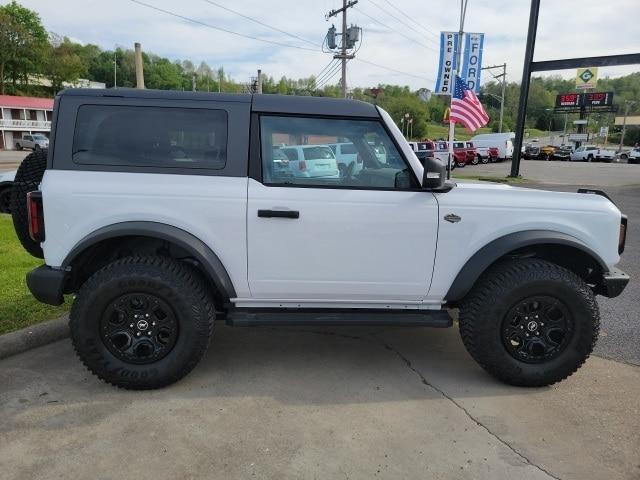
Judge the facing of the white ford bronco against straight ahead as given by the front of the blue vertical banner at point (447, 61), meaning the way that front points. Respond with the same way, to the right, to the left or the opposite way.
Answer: to the left

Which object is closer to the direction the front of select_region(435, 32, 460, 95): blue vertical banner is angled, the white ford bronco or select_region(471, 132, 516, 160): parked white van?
the white ford bronco

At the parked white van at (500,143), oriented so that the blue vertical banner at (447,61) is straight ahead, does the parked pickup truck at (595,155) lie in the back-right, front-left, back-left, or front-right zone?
back-left

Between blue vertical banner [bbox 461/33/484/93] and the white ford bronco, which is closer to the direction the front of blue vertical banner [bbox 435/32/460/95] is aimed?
the white ford bronco

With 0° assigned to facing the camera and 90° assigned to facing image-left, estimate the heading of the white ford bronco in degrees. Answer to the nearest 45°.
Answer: approximately 270°

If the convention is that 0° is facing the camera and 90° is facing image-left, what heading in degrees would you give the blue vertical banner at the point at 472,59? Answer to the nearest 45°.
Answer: approximately 0°

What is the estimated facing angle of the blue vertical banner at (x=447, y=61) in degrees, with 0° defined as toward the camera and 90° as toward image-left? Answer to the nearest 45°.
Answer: approximately 0°
